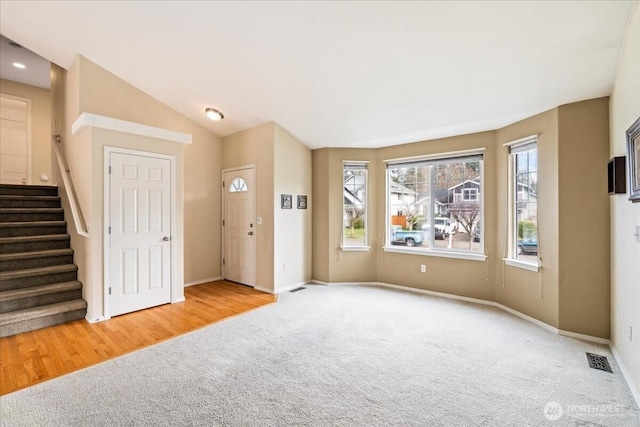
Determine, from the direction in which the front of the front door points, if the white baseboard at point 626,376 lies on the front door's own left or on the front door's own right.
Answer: on the front door's own left

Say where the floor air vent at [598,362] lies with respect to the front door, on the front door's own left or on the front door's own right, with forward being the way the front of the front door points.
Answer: on the front door's own left

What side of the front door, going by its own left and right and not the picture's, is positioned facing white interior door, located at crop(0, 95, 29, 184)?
right

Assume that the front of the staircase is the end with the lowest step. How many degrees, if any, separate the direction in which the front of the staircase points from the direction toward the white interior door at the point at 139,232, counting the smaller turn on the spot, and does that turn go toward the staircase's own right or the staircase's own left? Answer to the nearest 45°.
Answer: approximately 45° to the staircase's own left

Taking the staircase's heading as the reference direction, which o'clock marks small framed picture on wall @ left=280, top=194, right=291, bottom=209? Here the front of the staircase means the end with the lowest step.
The small framed picture on wall is roughly at 10 o'clock from the staircase.

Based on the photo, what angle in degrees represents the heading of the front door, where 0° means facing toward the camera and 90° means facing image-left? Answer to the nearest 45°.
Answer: approximately 45°

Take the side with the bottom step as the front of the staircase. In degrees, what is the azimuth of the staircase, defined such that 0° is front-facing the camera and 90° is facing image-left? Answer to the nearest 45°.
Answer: approximately 0°
